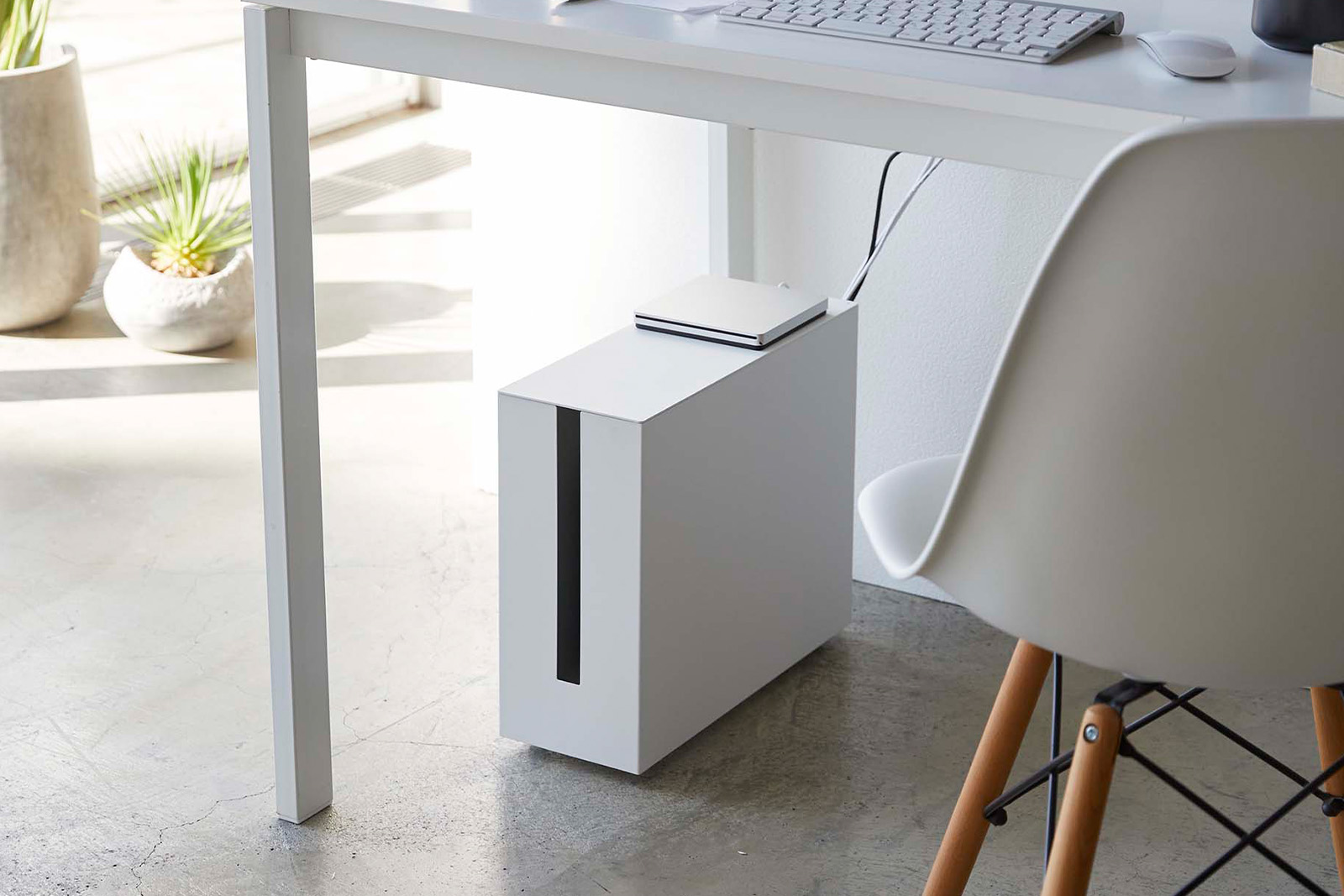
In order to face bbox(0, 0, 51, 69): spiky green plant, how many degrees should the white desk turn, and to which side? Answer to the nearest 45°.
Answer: approximately 90° to its right

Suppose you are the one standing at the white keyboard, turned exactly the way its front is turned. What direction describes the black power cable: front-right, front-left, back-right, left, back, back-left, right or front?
back-right

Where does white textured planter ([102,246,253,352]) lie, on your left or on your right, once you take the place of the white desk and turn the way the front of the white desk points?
on your right

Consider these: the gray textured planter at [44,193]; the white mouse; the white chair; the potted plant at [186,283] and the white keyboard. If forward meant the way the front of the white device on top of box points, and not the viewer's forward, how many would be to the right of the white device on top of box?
2

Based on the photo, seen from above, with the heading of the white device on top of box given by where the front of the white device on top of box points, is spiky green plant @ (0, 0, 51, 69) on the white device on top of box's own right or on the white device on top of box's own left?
on the white device on top of box's own right

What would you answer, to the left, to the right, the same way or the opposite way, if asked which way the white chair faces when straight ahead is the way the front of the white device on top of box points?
to the right

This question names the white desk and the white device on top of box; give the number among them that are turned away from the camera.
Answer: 0

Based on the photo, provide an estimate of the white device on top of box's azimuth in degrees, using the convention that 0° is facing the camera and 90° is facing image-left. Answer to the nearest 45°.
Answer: approximately 45°

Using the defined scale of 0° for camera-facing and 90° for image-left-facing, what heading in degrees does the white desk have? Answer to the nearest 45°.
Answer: approximately 45°
